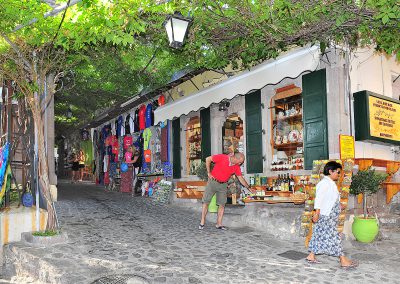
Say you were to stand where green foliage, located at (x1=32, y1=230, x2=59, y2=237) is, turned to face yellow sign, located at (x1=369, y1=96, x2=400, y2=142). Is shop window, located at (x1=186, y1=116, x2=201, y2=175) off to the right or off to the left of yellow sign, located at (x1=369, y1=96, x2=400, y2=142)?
left

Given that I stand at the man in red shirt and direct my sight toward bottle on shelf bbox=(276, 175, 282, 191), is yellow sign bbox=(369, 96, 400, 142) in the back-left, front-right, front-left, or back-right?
front-right

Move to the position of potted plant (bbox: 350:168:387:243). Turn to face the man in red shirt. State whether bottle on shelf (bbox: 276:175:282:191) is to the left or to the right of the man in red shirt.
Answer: right

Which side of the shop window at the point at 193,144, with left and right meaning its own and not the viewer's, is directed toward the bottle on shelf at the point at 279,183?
left

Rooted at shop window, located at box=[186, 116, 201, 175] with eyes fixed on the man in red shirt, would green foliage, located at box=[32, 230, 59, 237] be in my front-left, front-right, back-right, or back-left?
front-right

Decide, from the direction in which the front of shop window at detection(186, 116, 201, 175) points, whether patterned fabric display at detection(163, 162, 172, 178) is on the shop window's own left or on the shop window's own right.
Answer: on the shop window's own right

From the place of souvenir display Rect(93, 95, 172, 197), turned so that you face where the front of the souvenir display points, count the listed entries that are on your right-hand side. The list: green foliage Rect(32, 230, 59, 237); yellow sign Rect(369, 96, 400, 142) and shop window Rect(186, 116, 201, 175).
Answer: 0

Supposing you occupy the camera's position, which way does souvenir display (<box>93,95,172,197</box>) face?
facing the viewer and to the left of the viewer

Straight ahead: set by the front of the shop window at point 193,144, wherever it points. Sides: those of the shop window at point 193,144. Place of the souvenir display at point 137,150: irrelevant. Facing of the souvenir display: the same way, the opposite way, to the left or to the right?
the same way

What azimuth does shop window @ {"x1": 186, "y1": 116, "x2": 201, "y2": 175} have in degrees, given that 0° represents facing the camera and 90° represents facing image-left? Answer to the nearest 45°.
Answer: approximately 45°

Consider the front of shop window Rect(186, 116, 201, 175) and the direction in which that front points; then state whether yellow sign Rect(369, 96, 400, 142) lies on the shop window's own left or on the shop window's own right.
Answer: on the shop window's own left

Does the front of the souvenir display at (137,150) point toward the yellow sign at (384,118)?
no
